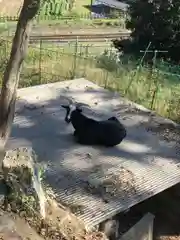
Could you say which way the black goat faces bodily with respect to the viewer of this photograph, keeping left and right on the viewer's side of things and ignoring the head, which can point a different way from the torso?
facing to the left of the viewer

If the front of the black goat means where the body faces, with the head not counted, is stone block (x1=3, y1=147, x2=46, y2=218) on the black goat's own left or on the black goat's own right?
on the black goat's own left
